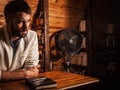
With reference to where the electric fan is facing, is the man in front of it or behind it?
in front

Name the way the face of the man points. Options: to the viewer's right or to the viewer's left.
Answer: to the viewer's right

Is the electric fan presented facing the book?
yes

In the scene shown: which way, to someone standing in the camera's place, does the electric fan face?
facing the viewer
